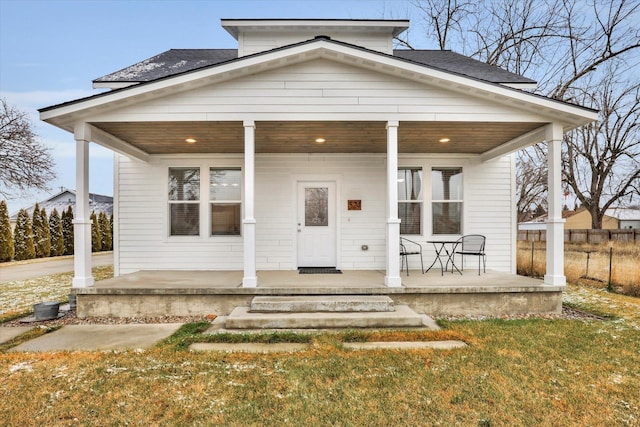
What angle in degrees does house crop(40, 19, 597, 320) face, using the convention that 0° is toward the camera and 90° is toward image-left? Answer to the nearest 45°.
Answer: approximately 0°

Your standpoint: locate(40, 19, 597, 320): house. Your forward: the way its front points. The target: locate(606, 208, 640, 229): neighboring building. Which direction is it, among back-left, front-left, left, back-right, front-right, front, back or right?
back-left

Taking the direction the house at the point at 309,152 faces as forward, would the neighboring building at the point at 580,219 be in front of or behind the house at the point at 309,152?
behind

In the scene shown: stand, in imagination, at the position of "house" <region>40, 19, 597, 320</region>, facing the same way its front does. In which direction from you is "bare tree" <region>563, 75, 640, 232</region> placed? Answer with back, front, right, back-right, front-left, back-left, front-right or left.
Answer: back-left

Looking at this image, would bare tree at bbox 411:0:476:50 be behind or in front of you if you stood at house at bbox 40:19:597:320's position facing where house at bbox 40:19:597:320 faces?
behind

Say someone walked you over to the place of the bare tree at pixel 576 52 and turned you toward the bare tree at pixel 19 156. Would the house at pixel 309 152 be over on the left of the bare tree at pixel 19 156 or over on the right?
left

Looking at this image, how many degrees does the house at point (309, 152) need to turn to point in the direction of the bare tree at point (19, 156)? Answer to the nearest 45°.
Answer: approximately 135° to its right
